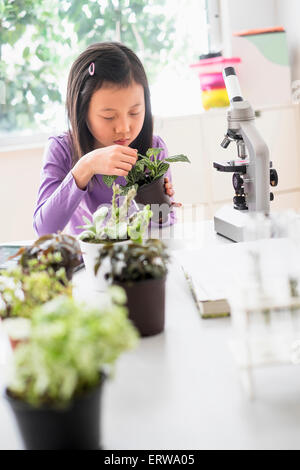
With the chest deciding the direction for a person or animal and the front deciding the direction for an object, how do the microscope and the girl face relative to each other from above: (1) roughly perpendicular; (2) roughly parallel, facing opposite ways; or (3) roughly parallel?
roughly perpendicular

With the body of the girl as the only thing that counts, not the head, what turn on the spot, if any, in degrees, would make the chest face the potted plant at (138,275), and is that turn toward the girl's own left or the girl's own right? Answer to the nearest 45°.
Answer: approximately 45° to the girl's own right

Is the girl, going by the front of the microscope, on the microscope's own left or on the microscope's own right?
on the microscope's own right

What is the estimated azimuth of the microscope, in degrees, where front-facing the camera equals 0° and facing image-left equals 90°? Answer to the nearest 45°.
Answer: approximately 45°

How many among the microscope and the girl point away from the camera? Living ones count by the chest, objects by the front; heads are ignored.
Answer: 0

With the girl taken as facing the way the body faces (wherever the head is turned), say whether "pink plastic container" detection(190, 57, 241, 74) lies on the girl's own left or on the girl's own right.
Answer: on the girl's own left

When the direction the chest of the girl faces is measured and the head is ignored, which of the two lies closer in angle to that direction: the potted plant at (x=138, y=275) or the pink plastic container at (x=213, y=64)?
the potted plant

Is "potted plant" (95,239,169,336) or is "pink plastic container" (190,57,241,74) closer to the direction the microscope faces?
the potted plant

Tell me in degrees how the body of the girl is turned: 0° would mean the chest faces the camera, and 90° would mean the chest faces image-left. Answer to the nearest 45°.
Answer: approximately 315°
